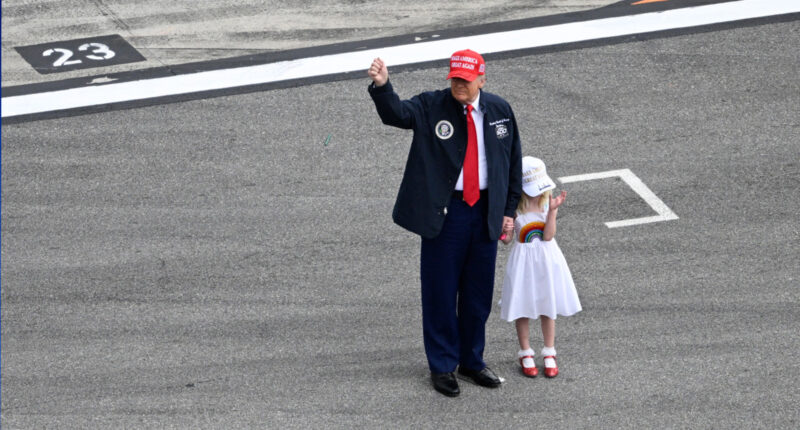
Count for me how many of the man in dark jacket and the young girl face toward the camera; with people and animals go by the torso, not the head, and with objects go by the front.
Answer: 2

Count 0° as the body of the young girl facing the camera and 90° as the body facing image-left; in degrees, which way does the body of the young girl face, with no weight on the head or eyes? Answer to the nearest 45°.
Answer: approximately 0°
